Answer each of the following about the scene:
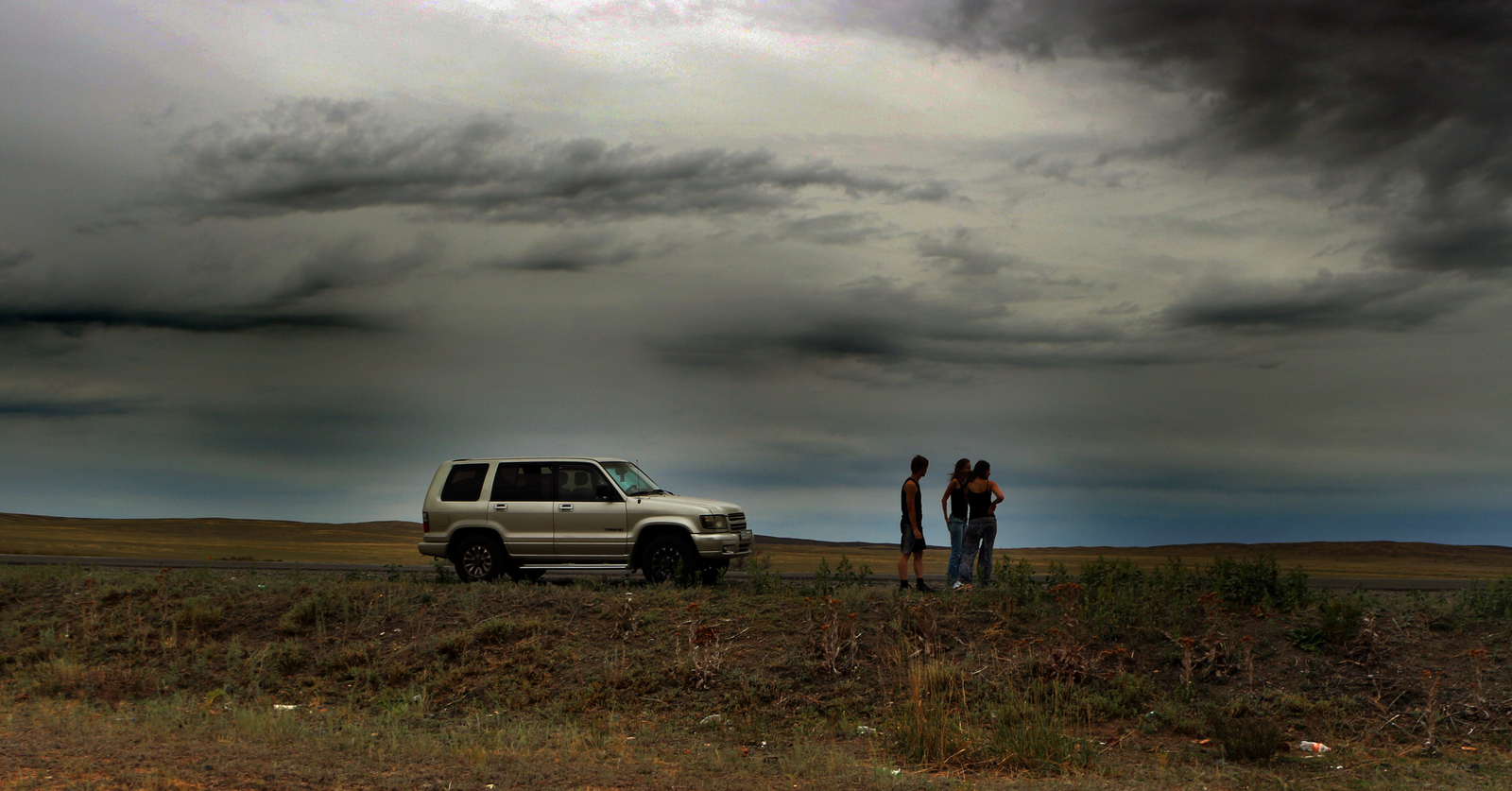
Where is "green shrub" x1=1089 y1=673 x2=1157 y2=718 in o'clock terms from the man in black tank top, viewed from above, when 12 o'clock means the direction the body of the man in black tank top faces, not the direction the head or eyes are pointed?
The green shrub is roughly at 2 o'clock from the man in black tank top.

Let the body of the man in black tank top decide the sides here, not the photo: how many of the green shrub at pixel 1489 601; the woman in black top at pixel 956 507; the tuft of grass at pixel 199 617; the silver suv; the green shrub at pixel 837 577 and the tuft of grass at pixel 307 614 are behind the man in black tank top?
4

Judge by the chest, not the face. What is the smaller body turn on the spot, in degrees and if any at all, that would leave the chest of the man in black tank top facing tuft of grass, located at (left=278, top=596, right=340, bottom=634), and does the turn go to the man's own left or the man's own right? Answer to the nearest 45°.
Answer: approximately 180°

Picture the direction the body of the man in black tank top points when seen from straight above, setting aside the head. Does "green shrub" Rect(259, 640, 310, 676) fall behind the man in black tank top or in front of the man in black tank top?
behind

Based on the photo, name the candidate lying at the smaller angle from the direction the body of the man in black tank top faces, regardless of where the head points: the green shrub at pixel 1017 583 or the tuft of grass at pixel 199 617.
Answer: the green shrub

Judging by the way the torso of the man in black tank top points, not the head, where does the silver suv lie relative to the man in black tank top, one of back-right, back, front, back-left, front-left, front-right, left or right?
back

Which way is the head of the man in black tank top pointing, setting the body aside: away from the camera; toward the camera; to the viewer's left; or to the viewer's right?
to the viewer's right

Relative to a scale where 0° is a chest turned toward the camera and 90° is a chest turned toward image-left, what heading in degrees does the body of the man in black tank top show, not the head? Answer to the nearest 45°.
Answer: approximately 270°

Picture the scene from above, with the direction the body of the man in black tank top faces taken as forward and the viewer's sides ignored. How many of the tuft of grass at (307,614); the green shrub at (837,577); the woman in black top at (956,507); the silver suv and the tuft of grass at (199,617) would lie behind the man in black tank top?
4

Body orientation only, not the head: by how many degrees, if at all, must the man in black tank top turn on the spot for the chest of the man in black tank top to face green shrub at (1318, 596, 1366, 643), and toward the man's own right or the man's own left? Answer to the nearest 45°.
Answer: approximately 45° to the man's own right

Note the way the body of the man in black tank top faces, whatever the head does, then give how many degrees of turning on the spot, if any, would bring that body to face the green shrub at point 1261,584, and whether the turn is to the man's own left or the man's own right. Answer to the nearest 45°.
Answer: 0° — they already face it
